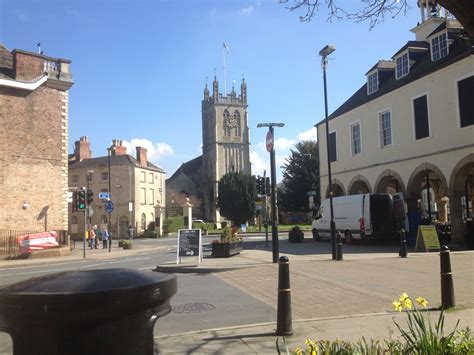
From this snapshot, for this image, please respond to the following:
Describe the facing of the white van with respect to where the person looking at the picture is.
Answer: facing away from the viewer and to the left of the viewer

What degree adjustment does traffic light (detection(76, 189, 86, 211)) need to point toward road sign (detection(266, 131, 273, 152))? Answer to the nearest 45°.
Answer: approximately 45° to its left

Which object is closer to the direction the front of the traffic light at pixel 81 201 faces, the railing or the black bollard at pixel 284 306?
the black bollard

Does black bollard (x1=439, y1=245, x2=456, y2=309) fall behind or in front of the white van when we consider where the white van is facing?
behind

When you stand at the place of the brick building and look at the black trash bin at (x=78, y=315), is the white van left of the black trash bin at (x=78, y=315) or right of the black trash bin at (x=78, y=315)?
left

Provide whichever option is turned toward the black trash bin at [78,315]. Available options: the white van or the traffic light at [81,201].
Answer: the traffic light

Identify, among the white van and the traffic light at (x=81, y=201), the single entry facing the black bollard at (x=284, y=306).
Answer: the traffic light

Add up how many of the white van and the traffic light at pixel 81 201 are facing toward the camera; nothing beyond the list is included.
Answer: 1

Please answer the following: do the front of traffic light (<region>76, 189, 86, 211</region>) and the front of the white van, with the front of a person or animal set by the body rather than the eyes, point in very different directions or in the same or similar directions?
very different directions

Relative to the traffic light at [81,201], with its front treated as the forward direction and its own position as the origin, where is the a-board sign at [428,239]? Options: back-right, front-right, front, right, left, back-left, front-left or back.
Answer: front-left

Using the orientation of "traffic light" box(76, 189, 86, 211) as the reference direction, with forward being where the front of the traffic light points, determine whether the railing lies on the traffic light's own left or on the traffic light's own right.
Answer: on the traffic light's own right

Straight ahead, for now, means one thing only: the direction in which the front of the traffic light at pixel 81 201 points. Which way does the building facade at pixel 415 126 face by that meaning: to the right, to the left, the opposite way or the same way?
to the right

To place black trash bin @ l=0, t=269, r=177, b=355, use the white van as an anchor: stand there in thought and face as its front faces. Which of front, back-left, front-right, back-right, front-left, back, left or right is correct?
back-left
